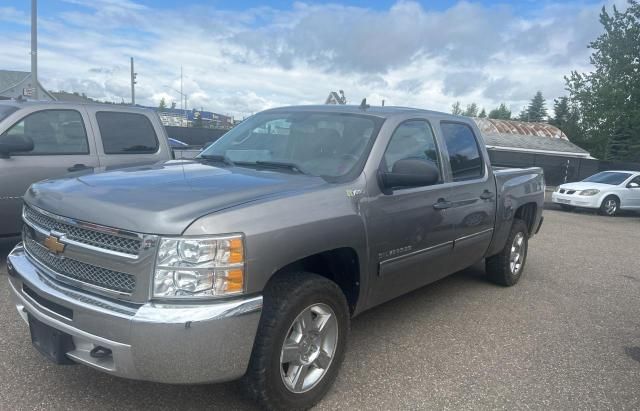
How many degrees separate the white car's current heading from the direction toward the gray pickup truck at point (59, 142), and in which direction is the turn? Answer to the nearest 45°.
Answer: approximately 45° to its left

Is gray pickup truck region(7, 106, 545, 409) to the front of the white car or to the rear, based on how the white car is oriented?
to the front

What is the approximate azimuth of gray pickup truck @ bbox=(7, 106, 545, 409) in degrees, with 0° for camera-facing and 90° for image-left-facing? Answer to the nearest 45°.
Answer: approximately 45°

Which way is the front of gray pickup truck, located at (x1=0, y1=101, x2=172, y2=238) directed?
to the viewer's left

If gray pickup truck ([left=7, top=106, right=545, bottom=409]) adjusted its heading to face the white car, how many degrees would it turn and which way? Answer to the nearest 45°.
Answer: approximately 180°

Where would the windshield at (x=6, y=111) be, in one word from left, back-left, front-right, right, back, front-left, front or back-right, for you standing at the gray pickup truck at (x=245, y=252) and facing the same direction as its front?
right

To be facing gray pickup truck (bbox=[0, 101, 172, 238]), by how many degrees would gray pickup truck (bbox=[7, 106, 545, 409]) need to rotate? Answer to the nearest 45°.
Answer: approximately 90° to its right

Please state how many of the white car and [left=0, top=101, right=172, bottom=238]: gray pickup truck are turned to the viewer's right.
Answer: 0

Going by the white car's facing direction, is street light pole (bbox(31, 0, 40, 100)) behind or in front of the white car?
in front

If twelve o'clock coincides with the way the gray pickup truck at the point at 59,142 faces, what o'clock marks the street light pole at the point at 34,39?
The street light pole is roughly at 3 o'clock from the gray pickup truck.

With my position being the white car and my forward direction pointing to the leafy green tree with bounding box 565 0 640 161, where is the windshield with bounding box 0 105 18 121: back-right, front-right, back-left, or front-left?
back-left
